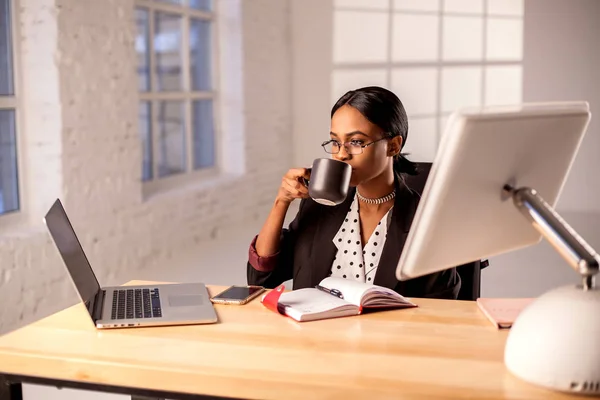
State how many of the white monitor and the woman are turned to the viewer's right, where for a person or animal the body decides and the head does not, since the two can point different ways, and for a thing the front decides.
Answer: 0

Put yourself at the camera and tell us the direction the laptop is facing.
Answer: facing to the right of the viewer

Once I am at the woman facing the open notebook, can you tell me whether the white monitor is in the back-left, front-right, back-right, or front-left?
front-left

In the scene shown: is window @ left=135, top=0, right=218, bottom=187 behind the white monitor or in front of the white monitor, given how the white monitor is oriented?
in front

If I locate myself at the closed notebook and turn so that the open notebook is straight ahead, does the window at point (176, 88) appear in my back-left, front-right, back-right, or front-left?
front-right

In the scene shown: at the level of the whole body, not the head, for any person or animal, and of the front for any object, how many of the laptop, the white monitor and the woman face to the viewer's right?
1

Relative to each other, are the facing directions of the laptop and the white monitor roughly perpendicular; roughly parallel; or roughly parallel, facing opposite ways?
roughly perpendicular

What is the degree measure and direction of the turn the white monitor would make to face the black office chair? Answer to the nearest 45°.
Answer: approximately 45° to its right

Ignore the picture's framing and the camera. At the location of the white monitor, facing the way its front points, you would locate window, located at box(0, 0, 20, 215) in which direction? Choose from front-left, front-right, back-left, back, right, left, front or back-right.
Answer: front

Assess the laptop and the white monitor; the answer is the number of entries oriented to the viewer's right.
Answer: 1

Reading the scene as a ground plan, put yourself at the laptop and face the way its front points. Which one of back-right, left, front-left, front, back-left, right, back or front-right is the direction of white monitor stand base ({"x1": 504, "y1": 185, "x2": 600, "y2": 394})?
front-right

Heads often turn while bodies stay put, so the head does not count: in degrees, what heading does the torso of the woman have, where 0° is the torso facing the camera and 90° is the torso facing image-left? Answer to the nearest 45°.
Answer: approximately 45°

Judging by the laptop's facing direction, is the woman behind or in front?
in front

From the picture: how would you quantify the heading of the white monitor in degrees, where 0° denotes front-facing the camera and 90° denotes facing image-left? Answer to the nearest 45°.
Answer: approximately 135°
